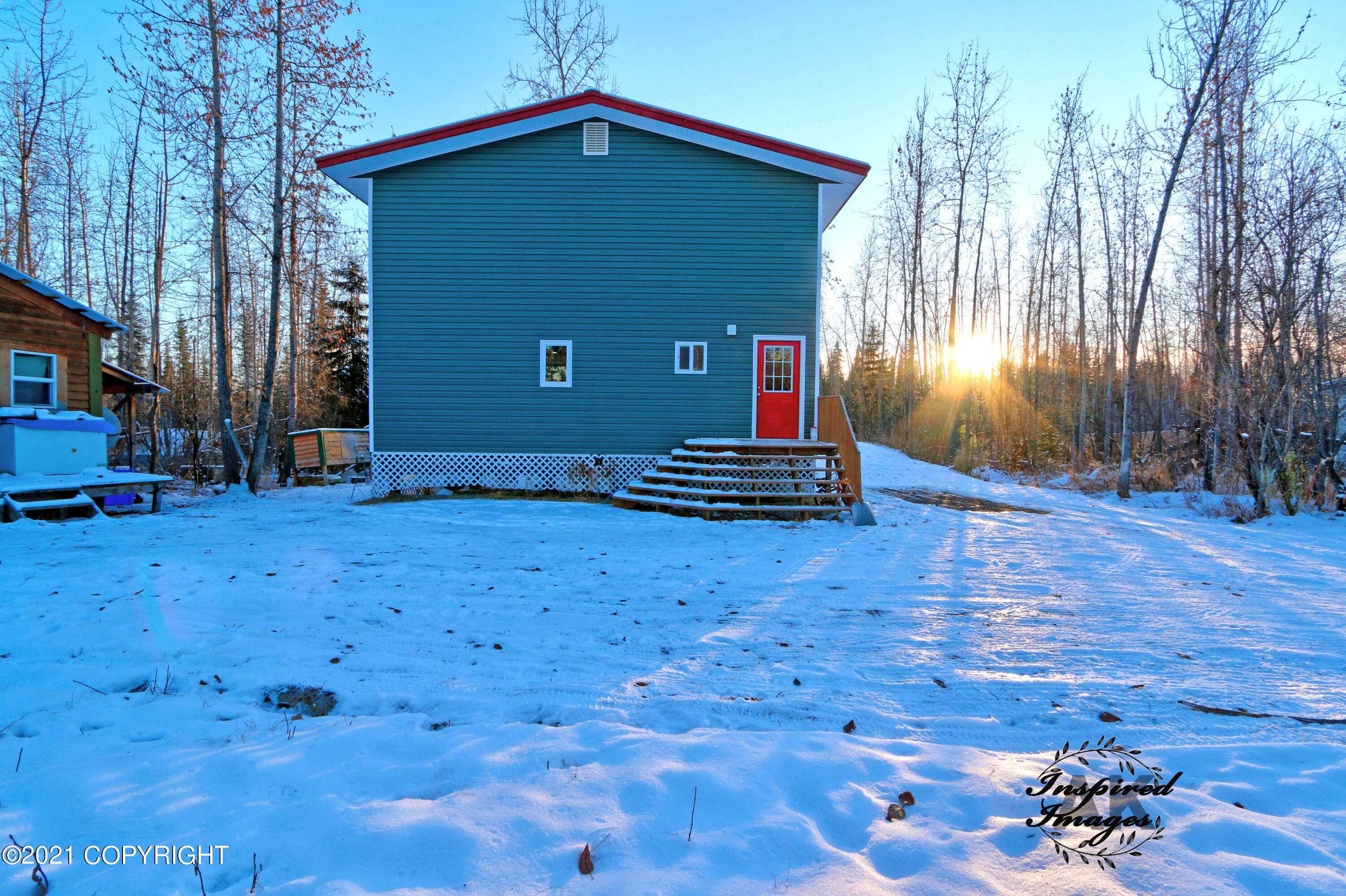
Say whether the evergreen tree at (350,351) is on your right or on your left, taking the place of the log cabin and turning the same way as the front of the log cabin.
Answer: on your left

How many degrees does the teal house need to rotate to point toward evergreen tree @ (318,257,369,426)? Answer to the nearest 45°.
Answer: approximately 135° to its right

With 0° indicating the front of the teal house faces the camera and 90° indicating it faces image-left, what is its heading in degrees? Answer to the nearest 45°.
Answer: approximately 0°

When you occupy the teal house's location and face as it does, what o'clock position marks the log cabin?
The log cabin is roughly at 3 o'clock from the teal house.
